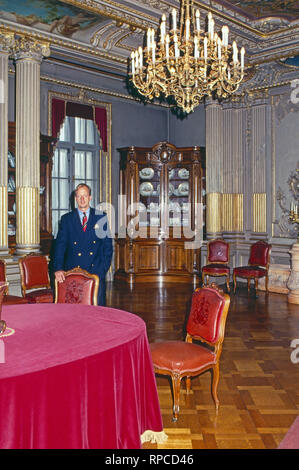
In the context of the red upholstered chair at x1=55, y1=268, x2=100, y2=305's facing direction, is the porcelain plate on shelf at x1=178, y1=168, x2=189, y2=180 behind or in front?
behind

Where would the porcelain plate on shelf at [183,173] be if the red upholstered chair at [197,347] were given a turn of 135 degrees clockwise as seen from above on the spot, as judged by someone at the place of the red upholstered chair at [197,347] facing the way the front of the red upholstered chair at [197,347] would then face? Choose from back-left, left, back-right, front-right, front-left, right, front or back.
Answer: front

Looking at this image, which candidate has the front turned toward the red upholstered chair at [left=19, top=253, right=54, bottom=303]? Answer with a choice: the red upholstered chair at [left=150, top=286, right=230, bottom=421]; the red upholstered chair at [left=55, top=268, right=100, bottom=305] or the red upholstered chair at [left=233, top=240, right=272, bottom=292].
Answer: the red upholstered chair at [left=233, top=240, right=272, bottom=292]

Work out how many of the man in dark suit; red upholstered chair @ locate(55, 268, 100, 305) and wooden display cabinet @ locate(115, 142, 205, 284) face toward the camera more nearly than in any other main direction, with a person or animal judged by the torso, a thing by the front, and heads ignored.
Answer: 3

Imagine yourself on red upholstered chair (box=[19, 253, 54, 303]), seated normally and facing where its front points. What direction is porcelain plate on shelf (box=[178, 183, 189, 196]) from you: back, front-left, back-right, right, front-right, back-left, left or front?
left

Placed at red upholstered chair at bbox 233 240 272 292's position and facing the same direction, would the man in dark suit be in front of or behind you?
in front

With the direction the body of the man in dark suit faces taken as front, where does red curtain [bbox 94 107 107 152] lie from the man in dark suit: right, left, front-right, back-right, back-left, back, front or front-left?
back

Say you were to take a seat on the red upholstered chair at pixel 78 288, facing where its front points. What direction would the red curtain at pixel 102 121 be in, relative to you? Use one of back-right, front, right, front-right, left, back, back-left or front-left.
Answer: back

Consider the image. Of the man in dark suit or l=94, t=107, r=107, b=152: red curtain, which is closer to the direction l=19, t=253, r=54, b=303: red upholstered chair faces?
the man in dark suit

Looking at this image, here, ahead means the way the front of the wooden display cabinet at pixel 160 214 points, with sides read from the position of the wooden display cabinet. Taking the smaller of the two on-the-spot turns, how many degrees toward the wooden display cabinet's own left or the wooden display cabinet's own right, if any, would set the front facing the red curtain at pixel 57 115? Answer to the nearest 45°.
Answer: approximately 45° to the wooden display cabinet's own right
